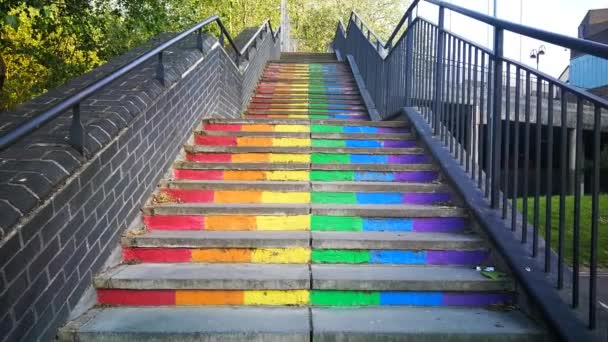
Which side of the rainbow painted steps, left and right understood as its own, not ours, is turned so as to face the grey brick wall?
right

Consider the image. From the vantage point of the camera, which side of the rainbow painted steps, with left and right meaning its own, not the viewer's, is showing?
front

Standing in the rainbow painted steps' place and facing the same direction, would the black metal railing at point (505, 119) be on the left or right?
on its left
